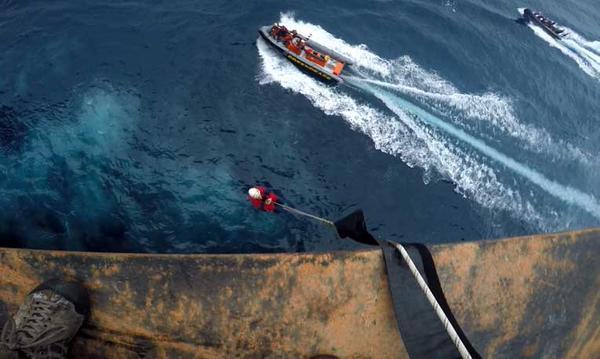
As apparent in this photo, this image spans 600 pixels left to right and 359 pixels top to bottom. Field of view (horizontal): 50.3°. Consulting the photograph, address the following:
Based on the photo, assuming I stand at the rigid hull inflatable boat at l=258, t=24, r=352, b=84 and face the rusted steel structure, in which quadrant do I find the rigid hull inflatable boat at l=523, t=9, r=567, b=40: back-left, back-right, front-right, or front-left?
back-left

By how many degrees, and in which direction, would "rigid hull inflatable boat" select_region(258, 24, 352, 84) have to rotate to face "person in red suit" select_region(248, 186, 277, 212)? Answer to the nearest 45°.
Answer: approximately 135° to its left

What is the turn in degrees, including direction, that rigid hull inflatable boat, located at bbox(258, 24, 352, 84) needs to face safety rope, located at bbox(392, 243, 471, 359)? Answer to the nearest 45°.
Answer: approximately 135° to its left

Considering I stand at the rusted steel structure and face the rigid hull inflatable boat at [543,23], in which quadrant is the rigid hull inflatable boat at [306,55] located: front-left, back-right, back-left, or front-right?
front-left

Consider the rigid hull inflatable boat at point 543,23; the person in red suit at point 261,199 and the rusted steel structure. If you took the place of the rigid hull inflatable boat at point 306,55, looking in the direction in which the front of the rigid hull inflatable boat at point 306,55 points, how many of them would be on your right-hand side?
1

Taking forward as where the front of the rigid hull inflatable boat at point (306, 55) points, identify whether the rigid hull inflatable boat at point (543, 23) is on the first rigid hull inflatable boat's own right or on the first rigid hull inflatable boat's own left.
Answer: on the first rigid hull inflatable boat's own right

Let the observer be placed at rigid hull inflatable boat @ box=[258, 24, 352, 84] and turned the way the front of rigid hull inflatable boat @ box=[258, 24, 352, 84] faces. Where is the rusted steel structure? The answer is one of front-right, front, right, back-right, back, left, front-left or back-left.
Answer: back-left

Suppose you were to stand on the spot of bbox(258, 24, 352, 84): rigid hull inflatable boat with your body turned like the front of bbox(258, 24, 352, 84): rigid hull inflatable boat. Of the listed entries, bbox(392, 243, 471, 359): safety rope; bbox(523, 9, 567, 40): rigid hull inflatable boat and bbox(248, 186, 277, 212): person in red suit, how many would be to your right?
1

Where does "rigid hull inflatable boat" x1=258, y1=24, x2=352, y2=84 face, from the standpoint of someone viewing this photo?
facing away from the viewer and to the left of the viewer
